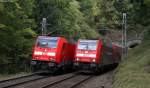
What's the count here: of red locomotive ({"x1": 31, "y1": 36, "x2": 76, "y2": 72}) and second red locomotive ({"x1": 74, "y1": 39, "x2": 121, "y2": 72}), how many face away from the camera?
0

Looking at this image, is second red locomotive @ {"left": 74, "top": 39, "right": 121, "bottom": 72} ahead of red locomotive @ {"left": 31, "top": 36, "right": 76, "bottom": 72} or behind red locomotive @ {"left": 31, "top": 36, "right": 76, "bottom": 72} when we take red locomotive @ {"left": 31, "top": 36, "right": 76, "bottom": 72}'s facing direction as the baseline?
behind

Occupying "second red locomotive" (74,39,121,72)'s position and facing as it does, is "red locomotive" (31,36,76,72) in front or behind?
in front

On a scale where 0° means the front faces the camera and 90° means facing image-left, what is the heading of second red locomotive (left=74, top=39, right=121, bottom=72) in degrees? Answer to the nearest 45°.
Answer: approximately 45°

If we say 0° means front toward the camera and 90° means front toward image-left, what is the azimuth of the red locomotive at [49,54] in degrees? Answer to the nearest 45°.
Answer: approximately 45°
